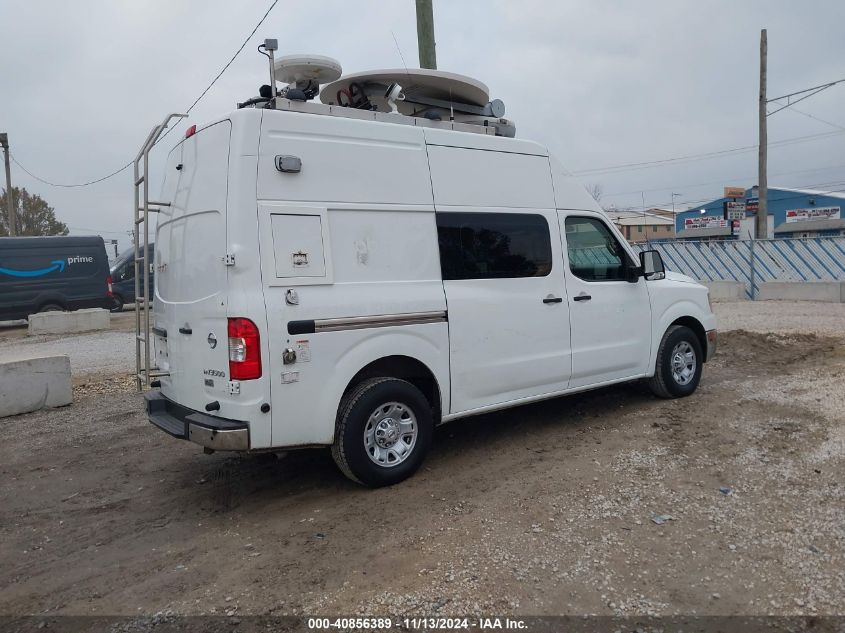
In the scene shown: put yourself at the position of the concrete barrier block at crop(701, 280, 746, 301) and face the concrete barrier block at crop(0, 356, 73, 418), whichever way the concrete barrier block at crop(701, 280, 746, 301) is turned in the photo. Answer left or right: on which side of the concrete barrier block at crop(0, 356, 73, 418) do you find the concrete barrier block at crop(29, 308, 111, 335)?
right

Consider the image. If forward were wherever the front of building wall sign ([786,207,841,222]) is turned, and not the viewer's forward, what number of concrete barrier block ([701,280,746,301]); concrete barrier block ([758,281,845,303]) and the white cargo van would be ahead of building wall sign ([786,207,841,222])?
3

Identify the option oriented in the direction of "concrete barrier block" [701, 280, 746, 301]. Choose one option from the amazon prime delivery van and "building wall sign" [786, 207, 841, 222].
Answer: the building wall sign

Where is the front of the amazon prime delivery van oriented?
to the viewer's left

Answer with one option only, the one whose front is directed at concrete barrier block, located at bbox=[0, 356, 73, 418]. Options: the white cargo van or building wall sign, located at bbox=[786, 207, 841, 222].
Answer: the building wall sign

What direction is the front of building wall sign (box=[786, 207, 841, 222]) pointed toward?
toward the camera

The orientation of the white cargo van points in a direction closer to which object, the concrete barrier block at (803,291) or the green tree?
the concrete barrier block

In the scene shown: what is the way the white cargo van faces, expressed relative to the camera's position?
facing away from the viewer and to the right of the viewer

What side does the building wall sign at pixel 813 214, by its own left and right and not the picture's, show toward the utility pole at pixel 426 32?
front

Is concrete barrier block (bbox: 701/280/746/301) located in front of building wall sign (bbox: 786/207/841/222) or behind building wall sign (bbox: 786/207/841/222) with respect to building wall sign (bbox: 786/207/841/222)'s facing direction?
in front

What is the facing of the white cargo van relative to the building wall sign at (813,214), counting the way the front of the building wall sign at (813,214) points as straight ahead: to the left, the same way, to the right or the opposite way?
the opposite way

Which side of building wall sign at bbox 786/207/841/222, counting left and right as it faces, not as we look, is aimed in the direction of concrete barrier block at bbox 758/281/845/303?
front
